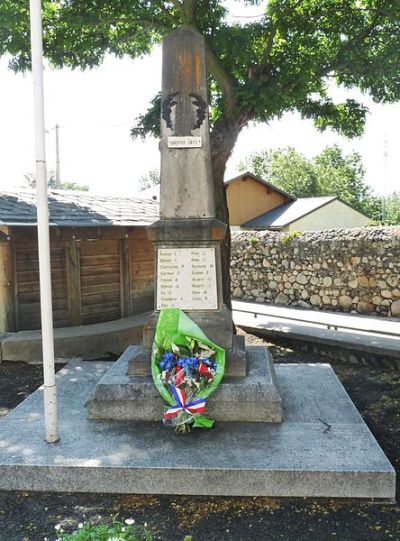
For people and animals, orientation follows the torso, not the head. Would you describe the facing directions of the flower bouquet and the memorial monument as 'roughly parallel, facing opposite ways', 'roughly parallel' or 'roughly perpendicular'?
roughly parallel

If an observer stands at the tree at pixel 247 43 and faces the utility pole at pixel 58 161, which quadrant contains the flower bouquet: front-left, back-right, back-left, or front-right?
back-left

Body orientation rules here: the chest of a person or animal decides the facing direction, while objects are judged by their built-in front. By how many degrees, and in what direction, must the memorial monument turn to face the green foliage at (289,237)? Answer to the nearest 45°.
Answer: approximately 180°

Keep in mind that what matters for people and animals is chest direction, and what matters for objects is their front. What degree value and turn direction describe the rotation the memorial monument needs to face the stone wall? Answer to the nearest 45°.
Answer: approximately 135° to its left

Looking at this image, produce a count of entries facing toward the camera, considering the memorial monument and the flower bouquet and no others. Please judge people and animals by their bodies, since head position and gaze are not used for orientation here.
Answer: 2

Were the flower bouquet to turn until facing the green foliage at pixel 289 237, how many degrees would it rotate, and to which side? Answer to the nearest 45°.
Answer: approximately 180°

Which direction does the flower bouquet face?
toward the camera

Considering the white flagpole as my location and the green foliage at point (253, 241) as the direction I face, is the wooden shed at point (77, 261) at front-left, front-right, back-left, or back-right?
front-left

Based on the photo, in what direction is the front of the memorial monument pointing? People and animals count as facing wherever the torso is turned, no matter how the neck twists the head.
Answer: toward the camera

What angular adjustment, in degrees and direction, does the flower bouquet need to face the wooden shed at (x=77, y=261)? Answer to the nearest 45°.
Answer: approximately 135° to its right
